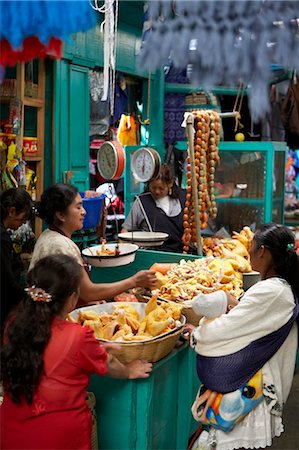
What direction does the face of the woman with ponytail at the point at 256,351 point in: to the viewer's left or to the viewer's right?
to the viewer's left

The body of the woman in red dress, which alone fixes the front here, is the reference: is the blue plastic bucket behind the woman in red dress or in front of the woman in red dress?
in front

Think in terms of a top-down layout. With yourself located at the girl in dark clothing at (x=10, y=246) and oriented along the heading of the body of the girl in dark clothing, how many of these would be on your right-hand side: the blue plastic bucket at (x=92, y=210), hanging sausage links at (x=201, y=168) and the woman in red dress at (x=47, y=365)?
1

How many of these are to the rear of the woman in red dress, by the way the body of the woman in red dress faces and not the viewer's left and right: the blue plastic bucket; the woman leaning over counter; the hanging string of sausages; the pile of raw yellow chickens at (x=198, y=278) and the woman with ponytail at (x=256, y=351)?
0

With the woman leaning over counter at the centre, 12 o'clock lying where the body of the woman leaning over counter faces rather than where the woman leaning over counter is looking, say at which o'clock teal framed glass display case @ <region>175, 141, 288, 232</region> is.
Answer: The teal framed glass display case is roughly at 10 o'clock from the woman leaning over counter.

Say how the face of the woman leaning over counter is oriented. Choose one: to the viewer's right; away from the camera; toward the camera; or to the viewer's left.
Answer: to the viewer's right

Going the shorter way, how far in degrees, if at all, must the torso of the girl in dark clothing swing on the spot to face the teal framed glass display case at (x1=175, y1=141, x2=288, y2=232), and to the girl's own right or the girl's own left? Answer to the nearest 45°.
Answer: approximately 45° to the girl's own left

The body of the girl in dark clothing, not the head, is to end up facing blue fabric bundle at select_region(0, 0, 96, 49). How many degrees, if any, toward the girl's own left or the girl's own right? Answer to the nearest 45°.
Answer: approximately 90° to the girl's own right

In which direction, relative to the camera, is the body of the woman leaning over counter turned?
to the viewer's right

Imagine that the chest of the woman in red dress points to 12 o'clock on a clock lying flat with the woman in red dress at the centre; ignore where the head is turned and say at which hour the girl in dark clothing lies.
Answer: The girl in dark clothing is roughly at 10 o'clock from the woman in red dress.

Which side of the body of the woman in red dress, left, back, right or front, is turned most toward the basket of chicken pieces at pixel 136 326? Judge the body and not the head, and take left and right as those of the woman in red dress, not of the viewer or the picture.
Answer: front

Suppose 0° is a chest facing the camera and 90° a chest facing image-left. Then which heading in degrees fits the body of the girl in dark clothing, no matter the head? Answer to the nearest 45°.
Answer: approximately 270°

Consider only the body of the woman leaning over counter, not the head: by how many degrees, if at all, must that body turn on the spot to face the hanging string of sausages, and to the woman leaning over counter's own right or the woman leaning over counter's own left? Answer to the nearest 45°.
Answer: approximately 45° to the woman leaning over counter's own left
